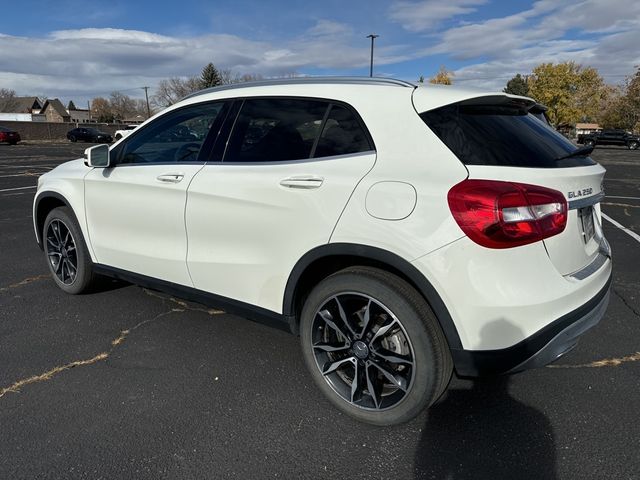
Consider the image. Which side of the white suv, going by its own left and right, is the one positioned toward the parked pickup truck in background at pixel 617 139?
right

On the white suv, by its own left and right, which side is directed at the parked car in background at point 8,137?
front

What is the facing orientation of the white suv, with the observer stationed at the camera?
facing away from the viewer and to the left of the viewer

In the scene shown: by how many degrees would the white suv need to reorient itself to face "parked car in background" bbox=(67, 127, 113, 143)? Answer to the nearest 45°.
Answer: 0° — it already faces it
